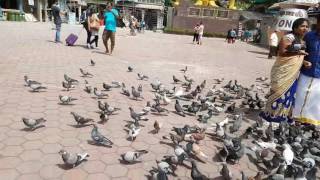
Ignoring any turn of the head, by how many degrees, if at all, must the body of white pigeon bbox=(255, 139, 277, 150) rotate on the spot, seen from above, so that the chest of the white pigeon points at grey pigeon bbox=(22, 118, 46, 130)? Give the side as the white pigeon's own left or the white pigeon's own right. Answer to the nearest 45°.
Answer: approximately 180°

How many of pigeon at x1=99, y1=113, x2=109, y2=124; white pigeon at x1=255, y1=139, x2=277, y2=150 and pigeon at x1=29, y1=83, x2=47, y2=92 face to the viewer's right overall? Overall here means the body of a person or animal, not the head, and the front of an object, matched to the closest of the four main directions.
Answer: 1

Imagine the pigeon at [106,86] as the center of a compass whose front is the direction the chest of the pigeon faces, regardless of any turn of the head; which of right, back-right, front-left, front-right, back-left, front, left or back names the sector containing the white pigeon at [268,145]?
back-left

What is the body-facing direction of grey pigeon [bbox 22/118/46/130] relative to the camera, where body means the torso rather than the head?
to the viewer's left

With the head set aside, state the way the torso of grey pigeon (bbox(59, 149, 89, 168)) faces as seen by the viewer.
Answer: to the viewer's left

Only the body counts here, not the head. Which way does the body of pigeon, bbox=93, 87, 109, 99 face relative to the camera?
to the viewer's left

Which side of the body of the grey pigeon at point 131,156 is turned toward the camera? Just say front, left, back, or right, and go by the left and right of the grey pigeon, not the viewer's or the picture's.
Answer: left

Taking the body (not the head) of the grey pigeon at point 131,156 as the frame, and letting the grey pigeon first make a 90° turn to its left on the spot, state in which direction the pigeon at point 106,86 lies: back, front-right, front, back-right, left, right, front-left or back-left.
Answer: back

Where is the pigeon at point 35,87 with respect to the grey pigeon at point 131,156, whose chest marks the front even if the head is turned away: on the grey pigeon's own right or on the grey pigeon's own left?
on the grey pigeon's own right

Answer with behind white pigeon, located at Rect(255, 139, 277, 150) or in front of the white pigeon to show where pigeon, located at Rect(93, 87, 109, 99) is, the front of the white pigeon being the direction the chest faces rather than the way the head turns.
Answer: behind
